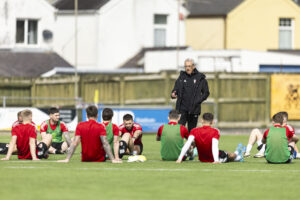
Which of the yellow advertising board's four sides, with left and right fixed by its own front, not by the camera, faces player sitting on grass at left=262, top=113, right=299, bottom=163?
front

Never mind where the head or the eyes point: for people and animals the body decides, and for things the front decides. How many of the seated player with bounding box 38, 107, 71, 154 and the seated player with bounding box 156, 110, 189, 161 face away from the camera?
1

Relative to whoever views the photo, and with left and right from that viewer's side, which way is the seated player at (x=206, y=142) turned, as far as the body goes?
facing away from the viewer and to the right of the viewer

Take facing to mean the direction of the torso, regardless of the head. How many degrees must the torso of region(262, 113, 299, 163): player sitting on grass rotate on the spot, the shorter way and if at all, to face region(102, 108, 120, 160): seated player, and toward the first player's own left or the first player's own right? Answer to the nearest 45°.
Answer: approximately 90° to the first player's own left

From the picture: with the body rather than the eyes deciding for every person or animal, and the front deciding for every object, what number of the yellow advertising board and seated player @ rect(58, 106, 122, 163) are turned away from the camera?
1

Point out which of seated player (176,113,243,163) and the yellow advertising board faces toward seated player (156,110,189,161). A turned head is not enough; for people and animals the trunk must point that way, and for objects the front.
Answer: the yellow advertising board

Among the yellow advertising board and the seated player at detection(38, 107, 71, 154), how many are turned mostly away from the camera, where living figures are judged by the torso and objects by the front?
0

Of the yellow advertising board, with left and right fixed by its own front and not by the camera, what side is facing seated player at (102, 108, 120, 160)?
front

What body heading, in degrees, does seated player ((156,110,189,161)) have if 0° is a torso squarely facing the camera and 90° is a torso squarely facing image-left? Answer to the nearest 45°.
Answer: approximately 180°

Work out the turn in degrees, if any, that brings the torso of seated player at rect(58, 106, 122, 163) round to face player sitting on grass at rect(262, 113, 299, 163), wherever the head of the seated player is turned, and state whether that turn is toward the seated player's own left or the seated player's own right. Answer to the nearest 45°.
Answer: approximately 90° to the seated player's own right
